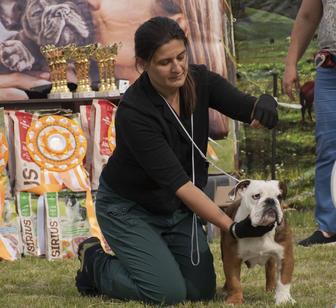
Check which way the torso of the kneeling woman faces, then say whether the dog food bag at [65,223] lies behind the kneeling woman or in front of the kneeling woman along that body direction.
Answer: behind

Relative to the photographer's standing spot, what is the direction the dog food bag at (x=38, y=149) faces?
facing the viewer

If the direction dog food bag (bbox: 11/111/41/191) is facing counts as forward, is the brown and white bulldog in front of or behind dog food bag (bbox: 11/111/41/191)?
in front

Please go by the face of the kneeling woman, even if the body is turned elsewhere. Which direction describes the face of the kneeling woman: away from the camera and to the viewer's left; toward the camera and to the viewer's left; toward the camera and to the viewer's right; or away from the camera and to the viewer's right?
toward the camera and to the viewer's right

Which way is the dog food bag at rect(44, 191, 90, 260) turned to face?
toward the camera
